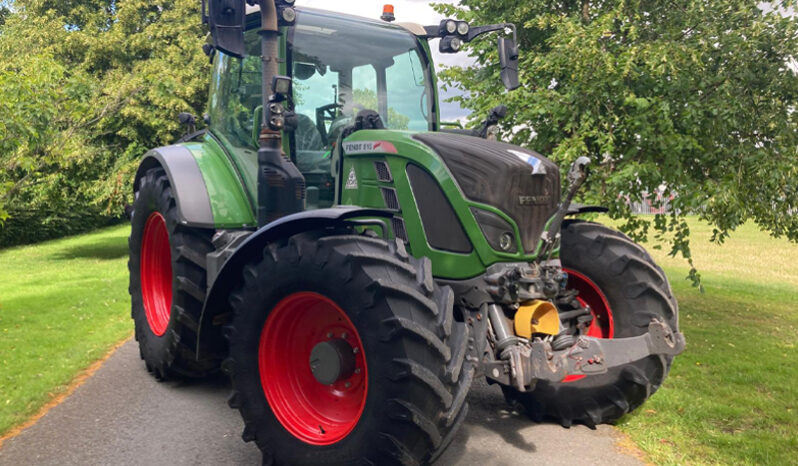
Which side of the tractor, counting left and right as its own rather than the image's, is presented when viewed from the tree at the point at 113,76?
back

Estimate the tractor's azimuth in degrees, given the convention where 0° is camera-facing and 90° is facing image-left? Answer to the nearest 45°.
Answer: approximately 315°
